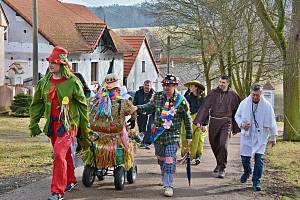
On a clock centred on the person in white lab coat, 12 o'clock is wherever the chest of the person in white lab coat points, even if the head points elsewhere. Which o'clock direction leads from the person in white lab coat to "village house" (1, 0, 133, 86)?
The village house is roughly at 5 o'clock from the person in white lab coat.

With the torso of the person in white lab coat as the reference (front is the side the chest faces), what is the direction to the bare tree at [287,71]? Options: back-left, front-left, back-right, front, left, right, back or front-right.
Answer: back

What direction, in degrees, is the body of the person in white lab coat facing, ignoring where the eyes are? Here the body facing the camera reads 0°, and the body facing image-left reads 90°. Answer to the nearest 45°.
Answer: approximately 0°
